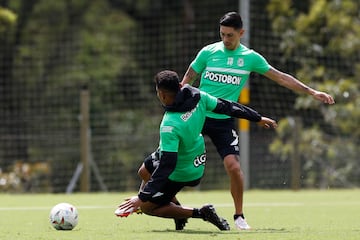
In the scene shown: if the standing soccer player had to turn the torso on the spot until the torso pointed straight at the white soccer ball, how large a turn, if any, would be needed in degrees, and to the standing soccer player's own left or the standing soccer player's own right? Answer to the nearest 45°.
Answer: approximately 45° to the standing soccer player's own right

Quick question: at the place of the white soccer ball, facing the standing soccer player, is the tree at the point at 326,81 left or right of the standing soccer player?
left

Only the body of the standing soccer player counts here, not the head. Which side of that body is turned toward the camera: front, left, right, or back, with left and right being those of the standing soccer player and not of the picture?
front

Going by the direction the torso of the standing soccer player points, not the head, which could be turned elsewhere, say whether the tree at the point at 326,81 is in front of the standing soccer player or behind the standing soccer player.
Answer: behind

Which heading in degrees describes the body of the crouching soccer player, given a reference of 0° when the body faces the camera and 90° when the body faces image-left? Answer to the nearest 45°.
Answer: approximately 135°

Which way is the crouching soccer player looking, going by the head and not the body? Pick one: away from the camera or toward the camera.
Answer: away from the camera

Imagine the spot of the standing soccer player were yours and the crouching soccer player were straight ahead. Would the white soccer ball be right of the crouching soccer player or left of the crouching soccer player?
right

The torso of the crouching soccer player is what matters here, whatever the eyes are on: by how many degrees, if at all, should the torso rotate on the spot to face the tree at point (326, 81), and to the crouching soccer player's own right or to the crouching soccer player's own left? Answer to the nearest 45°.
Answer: approximately 45° to the crouching soccer player's own right

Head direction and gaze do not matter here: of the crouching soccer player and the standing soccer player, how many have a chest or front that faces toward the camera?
1

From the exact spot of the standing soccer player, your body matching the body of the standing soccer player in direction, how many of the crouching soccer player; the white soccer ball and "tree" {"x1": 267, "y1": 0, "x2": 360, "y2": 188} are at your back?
1
